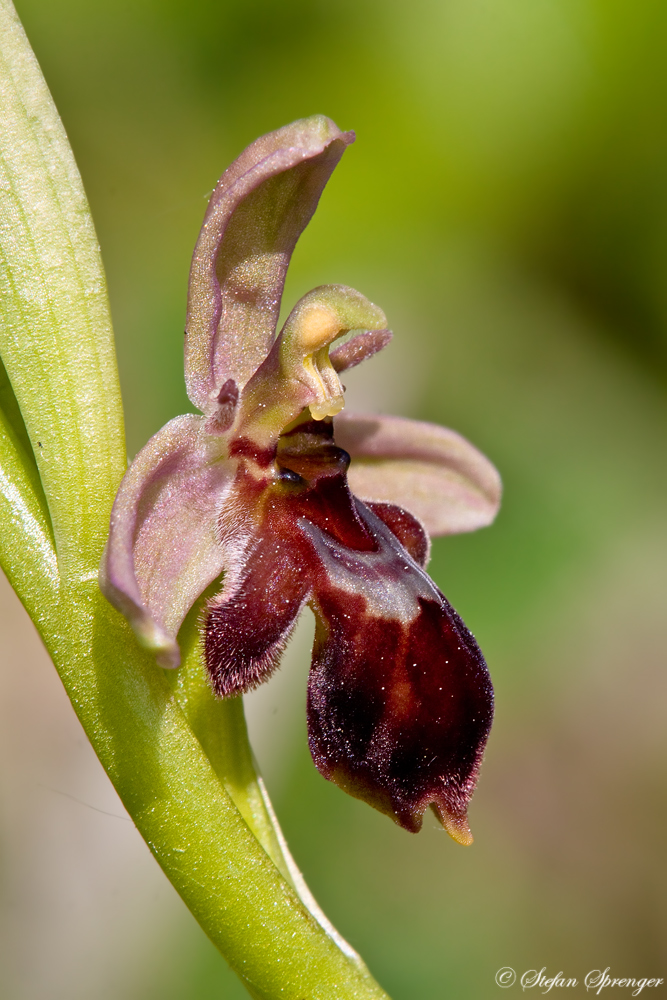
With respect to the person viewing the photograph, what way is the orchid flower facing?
facing the viewer and to the right of the viewer
